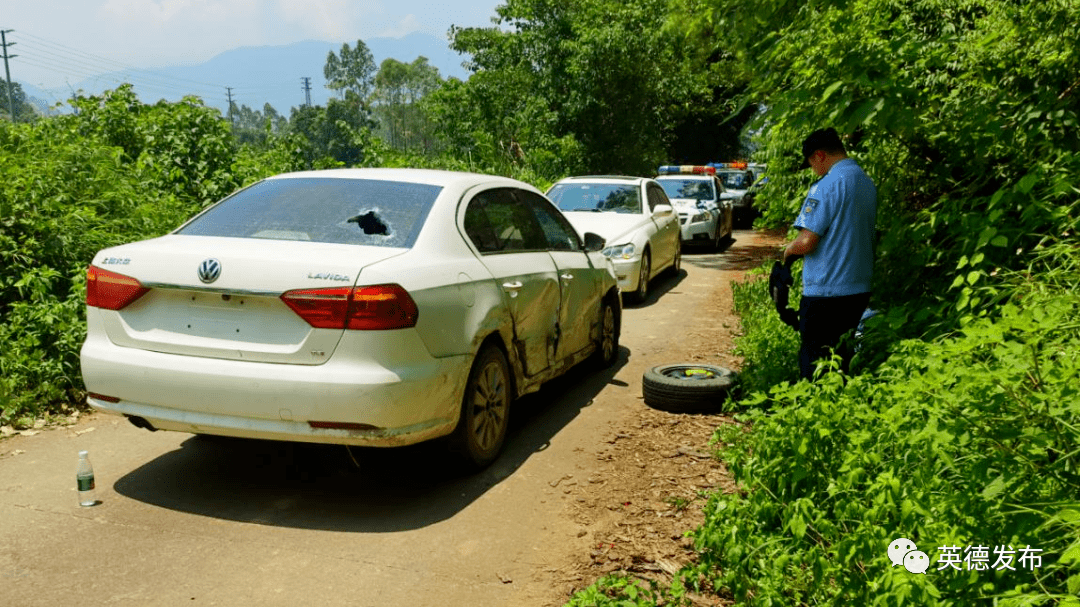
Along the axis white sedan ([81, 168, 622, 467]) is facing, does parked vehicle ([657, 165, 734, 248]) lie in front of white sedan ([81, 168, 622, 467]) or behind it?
in front

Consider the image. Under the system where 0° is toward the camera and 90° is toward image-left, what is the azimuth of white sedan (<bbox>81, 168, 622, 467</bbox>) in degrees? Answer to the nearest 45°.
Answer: approximately 225°

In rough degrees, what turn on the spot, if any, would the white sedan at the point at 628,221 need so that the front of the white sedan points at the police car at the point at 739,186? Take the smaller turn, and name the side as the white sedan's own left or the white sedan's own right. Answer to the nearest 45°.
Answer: approximately 135° to the white sedan's own right

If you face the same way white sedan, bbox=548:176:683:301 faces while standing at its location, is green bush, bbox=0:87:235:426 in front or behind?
in front

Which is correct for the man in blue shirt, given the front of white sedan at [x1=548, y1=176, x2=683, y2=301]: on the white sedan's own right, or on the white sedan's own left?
on the white sedan's own left

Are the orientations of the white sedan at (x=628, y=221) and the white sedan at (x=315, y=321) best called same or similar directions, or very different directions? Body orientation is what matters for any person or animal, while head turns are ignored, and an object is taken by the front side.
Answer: very different directions

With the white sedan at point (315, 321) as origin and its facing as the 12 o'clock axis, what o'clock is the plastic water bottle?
The plastic water bottle is roughly at 6 o'clock from the white sedan.

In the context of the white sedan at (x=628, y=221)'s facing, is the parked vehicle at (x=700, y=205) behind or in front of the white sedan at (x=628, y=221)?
behind

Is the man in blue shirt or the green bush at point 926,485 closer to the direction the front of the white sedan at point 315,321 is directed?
the man in blue shirt

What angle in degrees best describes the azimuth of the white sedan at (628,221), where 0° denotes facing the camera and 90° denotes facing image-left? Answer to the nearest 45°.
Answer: approximately 45°

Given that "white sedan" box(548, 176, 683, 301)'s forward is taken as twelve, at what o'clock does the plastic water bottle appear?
The plastic water bottle is roughly at 11 o'clock from the white sedan.

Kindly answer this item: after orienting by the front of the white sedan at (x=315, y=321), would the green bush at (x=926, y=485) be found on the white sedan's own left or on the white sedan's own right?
on the white sedan's own right

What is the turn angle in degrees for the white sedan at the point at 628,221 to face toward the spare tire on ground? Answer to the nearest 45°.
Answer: approximately 45° to its left

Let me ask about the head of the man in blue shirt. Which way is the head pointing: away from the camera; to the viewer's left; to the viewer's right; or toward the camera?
to the viewer's left
